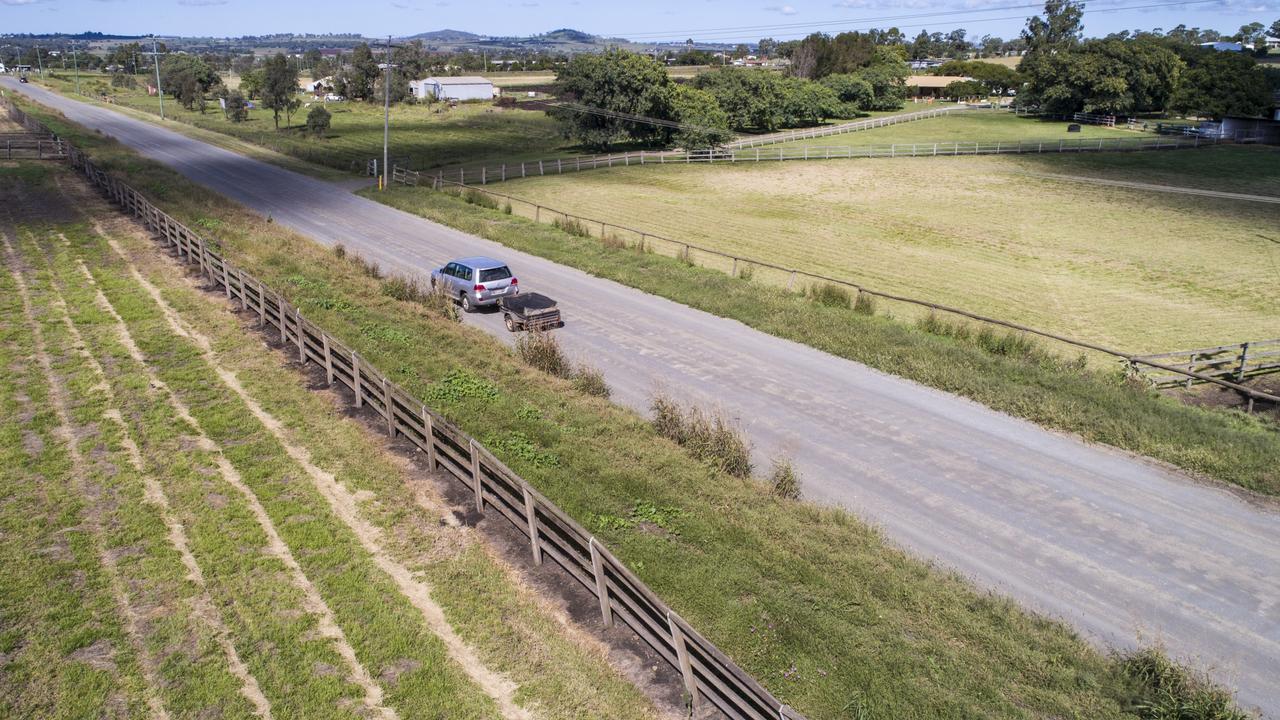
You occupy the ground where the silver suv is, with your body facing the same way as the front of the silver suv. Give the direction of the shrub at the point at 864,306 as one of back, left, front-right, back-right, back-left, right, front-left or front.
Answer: back-right

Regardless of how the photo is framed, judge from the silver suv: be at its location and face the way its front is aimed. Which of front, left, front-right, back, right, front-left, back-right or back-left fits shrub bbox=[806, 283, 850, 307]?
back-right

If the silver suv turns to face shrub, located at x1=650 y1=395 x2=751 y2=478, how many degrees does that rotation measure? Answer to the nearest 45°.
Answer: approximately 135° to its left

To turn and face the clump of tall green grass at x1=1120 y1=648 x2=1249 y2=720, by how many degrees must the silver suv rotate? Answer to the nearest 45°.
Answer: approximately 135° to its left

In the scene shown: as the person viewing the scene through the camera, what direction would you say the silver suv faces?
facing away from the viewer and to the left of the viewer

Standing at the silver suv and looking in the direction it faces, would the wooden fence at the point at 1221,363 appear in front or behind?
behind

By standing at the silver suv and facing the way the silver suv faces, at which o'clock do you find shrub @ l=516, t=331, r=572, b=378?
The shrub is roughly at 7 o'clock from the silver suv.

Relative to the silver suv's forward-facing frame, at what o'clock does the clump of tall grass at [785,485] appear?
The clump of tall grass is roughly at 7 o'clock from the silver suv.

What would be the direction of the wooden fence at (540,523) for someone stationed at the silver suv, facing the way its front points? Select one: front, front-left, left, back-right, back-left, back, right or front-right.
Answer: back-left

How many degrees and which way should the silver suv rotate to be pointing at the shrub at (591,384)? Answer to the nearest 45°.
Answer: approximately 135° to its left
